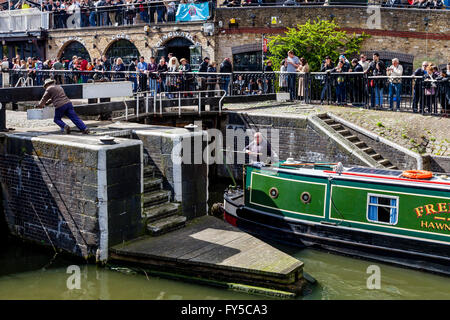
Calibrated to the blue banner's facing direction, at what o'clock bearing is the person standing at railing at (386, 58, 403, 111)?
The person standing at railing is roughly at 11 o'clock from the blue banner.

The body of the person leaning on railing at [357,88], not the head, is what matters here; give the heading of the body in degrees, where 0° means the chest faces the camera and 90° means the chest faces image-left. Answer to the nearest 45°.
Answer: approximately 45°

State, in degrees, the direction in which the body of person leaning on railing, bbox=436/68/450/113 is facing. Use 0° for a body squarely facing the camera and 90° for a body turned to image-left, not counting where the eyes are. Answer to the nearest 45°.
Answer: approximately 45°

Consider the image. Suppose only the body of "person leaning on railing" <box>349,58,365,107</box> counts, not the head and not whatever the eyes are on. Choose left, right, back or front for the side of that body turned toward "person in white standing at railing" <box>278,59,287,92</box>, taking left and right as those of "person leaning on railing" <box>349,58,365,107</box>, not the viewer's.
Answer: right

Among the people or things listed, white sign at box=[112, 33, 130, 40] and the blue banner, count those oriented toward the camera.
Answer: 2

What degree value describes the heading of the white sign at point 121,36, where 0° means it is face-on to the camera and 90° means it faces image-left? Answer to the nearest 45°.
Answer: approximately 0°

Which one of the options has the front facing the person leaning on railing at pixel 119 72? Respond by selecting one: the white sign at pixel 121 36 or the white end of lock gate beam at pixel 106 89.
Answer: the white sign at pixel 121 36
